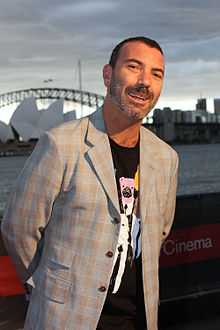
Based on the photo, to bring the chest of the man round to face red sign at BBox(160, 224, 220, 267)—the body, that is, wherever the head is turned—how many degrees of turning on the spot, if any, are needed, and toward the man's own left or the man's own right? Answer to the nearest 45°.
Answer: approximately 135° to the man's own left

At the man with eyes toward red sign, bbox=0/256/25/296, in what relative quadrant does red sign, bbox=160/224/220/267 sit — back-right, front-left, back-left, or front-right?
front-right

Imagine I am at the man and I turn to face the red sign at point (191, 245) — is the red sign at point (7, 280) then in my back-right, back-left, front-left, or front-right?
front-left

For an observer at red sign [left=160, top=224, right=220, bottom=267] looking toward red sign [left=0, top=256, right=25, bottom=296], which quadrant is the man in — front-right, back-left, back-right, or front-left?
front-left

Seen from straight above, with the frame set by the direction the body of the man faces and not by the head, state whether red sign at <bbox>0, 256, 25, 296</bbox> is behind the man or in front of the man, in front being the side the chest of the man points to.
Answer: behind

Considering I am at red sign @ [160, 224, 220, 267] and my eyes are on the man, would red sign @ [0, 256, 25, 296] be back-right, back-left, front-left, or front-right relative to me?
front-right
